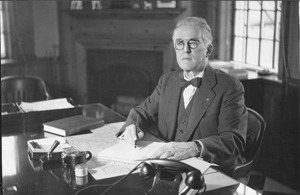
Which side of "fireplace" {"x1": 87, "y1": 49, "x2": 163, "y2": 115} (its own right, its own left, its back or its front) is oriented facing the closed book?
front

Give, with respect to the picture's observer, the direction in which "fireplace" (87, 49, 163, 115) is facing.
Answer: facing the viewer

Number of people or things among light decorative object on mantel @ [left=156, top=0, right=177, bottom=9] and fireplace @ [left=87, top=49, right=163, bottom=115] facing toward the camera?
2

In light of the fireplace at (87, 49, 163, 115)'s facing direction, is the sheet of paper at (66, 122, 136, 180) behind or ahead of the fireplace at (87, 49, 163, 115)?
ahead

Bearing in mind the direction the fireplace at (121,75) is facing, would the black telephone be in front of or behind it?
in front

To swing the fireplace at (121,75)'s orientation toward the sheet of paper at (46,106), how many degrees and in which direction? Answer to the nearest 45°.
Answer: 0° — it already faces it

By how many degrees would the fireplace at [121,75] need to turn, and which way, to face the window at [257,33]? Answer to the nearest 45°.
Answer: approximately 45° to its left
